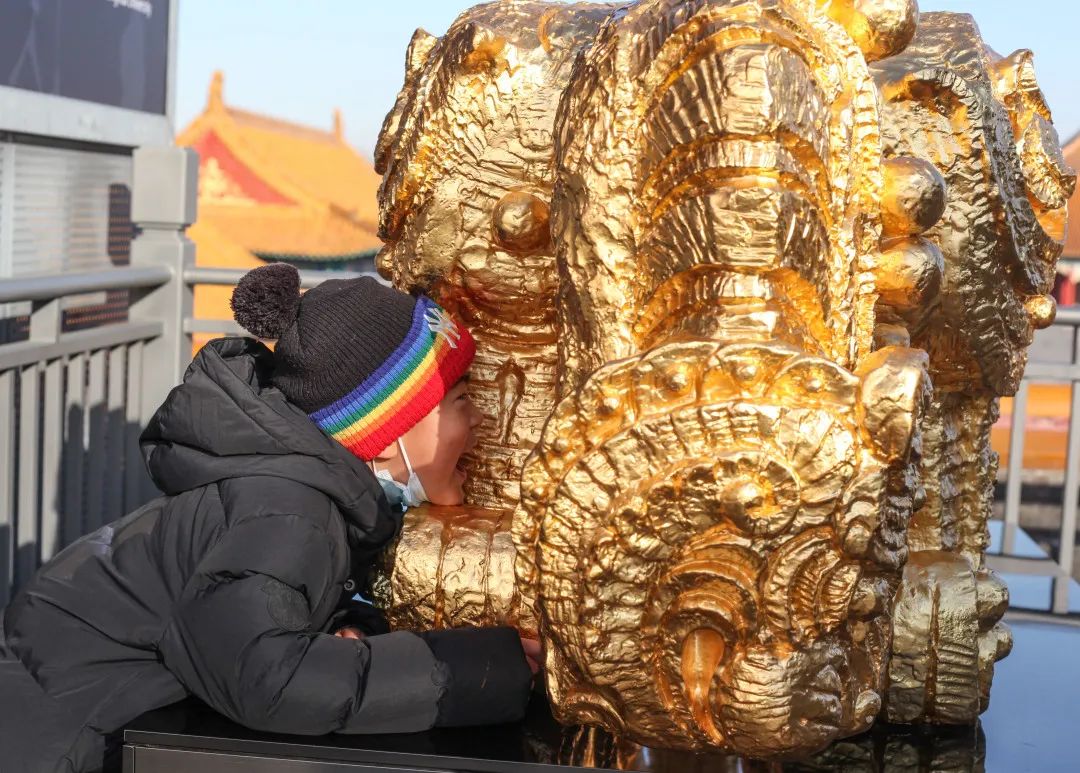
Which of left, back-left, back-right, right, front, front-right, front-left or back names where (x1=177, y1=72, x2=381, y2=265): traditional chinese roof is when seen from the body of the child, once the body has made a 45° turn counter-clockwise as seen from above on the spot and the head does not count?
front-left

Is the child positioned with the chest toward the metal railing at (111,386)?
no

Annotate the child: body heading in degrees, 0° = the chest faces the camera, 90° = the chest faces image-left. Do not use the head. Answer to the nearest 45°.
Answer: approximately 270°

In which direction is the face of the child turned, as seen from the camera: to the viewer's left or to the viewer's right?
to the viewer's right
